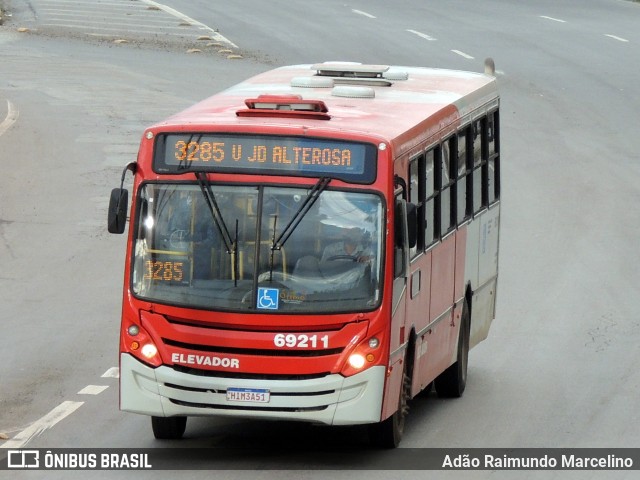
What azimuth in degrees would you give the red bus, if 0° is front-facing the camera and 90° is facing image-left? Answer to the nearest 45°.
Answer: approximately 0°
